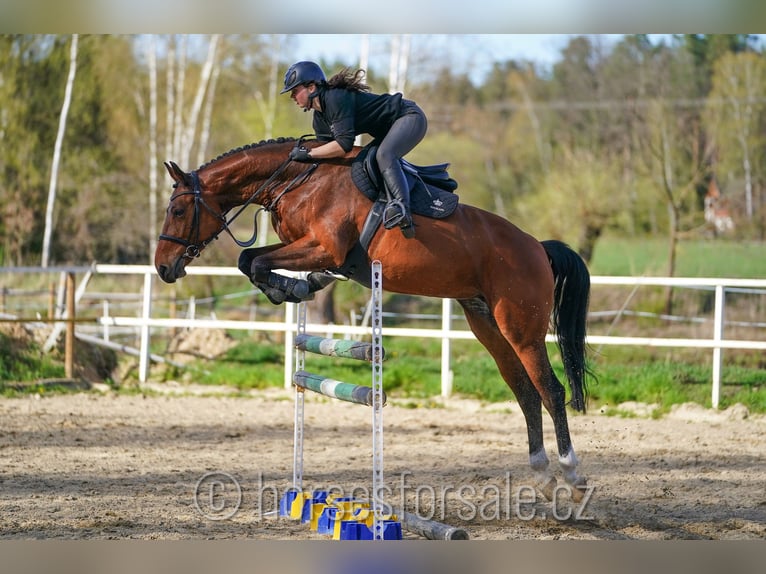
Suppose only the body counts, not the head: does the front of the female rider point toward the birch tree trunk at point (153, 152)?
no

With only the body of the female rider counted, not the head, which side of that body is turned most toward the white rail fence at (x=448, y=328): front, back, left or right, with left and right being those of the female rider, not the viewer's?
right

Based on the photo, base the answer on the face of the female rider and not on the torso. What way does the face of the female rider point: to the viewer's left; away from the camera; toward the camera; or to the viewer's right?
to the viewer's left

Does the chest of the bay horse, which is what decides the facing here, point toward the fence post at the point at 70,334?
no

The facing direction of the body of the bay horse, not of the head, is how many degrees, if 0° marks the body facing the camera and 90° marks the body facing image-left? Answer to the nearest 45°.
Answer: approximately 90°

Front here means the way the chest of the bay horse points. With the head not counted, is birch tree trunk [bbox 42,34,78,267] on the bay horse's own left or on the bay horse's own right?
on the bay horse's own right

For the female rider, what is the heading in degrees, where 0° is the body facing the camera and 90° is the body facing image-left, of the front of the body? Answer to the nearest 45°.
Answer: approximately 90°

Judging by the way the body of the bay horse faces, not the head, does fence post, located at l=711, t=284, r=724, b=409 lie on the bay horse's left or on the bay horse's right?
on the bay horse's right

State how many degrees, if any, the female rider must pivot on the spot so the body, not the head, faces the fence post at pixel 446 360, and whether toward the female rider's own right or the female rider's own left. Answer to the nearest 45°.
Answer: approximately 90° to the female rider's own right

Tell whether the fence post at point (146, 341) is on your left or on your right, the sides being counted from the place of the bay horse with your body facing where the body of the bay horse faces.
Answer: on your right

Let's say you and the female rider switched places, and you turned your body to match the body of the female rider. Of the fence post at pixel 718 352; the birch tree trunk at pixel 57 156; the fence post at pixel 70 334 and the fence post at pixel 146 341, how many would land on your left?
0

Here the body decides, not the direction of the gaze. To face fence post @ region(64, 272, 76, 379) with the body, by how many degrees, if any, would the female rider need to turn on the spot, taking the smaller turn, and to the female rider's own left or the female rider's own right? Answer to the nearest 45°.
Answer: approximately 45° to the female rider's own right
